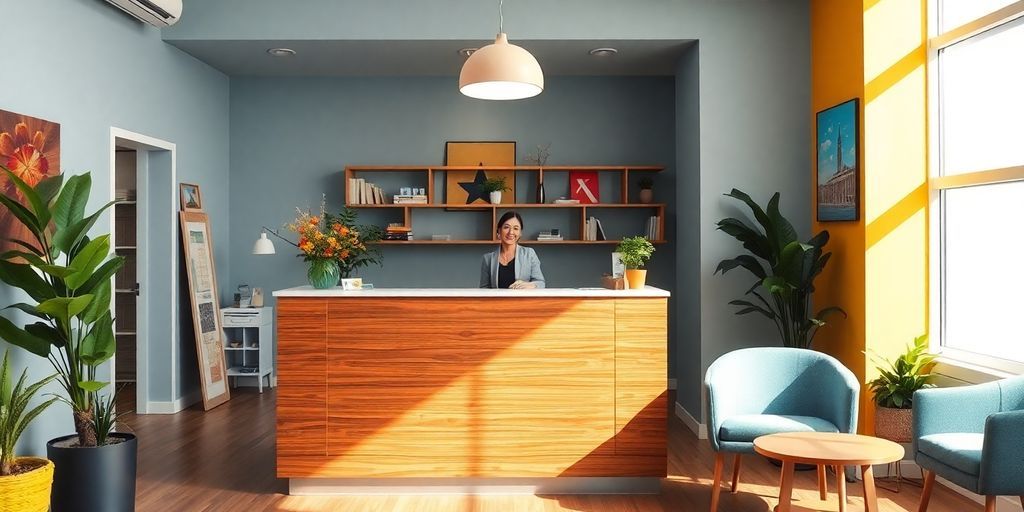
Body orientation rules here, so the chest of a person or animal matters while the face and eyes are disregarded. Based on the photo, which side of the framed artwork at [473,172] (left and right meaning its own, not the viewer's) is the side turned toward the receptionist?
front

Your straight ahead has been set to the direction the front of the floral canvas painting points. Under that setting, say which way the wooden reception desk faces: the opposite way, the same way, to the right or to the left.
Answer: to the right

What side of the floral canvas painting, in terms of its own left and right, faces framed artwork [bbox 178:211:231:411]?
left

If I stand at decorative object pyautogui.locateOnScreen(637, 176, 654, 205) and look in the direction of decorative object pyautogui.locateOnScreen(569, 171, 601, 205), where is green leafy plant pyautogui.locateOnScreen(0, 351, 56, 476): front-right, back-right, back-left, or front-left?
front-left

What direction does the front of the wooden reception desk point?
toward the camera

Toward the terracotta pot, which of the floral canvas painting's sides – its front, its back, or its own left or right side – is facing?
front

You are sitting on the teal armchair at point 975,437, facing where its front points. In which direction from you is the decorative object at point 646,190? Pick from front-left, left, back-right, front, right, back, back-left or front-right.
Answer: right

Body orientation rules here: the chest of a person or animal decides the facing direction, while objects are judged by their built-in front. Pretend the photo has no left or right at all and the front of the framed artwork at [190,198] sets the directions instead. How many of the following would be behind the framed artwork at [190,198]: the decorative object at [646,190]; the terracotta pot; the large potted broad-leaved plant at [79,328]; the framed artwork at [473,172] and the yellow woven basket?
0

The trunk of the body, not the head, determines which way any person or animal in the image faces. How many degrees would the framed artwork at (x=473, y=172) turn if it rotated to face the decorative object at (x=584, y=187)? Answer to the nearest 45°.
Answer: approximately 90° to its left

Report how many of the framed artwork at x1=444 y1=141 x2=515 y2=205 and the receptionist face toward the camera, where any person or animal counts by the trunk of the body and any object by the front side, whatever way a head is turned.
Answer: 2

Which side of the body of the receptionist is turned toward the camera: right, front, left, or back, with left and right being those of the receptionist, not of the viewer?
front

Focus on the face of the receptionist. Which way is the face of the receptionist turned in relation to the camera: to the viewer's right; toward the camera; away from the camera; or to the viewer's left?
toward the camera

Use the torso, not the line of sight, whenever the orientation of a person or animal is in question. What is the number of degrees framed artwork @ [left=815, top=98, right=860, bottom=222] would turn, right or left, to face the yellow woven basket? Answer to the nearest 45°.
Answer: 0° — it already faces it

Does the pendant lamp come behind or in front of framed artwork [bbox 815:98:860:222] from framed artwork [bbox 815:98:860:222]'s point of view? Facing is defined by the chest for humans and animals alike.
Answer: in front

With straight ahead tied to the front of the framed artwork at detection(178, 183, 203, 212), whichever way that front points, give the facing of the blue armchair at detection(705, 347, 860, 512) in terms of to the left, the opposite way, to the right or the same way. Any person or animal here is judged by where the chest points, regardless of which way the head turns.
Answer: to the right

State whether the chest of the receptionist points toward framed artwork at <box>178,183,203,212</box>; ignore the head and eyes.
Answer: no

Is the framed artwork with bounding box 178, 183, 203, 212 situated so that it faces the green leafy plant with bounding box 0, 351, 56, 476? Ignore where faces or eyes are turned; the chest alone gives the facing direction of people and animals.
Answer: no

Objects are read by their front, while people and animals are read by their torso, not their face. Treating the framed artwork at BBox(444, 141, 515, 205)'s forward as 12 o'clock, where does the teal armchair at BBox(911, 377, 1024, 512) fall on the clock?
The teal armchair is roughly at 11 o'clock from the framed artwork.

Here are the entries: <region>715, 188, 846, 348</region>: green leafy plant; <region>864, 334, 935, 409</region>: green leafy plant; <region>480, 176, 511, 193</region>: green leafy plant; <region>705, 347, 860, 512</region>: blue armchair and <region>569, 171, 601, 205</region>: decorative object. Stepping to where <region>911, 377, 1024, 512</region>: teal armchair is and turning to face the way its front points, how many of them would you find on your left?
0

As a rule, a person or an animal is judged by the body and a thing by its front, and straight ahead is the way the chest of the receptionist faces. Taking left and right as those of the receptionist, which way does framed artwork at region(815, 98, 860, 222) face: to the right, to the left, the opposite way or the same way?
to the right
